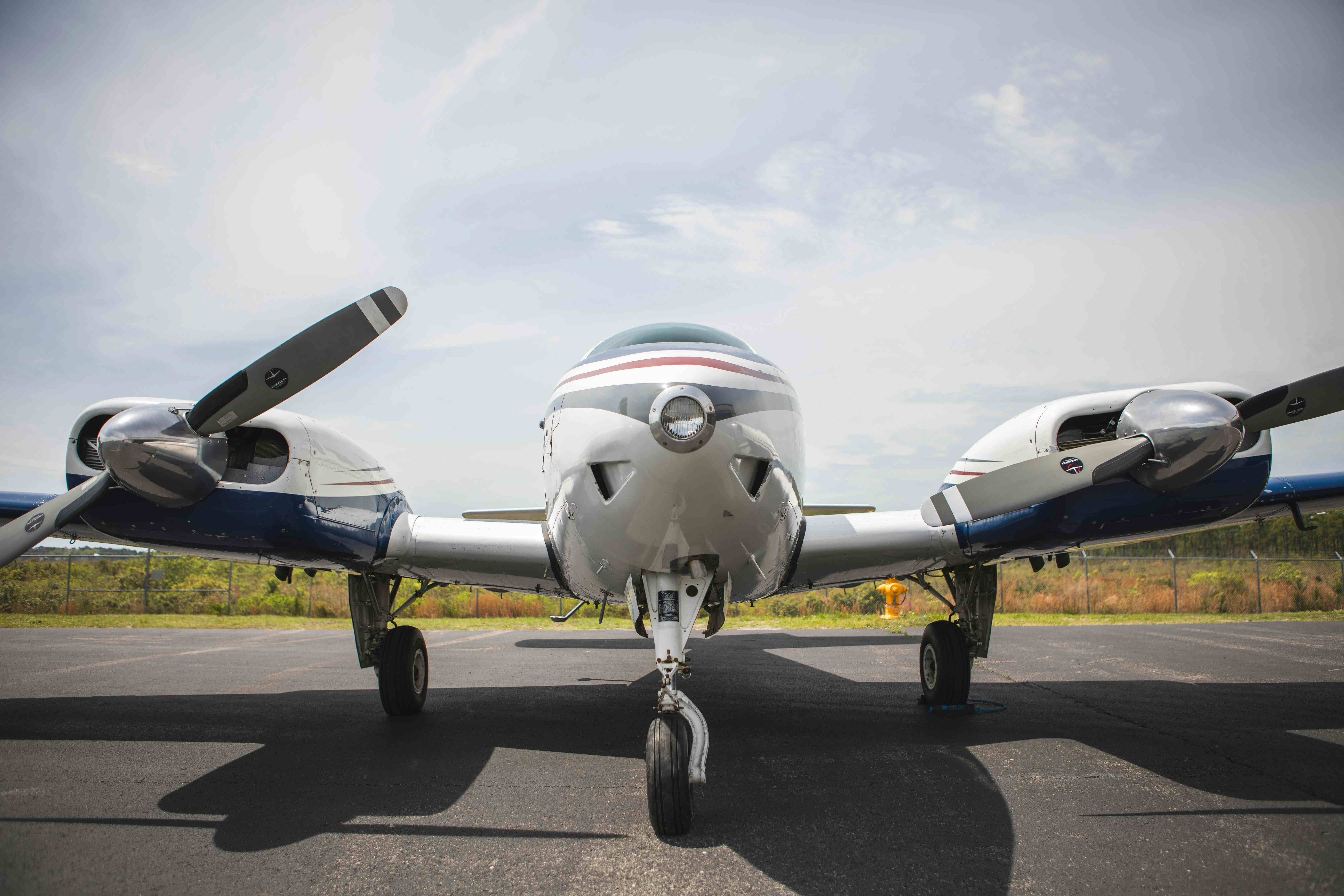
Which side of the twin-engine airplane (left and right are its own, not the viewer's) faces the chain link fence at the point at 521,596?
back

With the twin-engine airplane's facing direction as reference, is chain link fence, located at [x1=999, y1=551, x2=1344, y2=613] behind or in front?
behind

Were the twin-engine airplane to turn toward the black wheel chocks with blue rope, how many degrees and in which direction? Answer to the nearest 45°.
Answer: approximately 135° to its left

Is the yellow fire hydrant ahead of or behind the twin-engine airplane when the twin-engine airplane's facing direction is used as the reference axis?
behind

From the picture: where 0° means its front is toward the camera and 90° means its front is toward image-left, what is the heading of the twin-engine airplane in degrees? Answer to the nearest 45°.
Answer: approximately 0°
